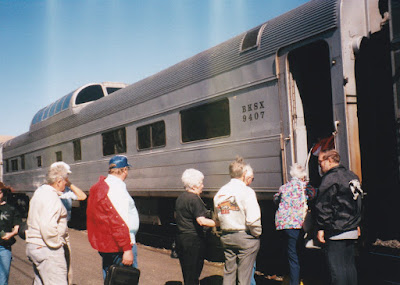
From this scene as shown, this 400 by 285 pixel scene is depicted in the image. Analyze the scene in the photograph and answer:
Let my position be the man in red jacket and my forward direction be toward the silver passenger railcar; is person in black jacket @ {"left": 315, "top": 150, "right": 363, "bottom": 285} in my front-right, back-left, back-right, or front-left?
front-right

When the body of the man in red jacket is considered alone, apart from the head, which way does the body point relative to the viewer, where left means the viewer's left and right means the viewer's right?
facing to the right of the viewer

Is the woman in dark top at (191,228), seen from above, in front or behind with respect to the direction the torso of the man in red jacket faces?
in front

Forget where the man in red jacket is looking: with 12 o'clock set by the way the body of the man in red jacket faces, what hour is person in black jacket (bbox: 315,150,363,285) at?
The person in black jacket is roughly at 12 o'clock from the man in red jacket.

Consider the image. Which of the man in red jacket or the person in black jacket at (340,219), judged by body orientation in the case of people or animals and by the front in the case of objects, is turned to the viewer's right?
the man in red jacket

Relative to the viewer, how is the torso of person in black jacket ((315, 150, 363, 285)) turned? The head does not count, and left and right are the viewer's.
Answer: facing away from the viewer and to the left of the viewer

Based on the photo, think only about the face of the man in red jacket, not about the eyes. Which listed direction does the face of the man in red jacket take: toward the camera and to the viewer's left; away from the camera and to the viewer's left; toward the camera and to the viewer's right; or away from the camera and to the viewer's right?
away from the camera and to the viewer's right
